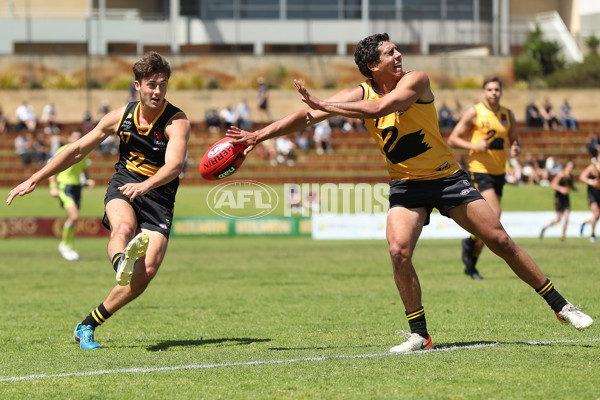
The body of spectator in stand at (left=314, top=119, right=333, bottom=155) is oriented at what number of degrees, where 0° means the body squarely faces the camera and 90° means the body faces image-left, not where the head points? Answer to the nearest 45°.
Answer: approximately 0°

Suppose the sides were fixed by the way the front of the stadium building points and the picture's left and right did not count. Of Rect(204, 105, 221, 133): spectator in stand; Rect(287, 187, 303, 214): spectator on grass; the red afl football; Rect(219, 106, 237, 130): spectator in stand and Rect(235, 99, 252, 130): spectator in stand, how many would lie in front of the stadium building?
5

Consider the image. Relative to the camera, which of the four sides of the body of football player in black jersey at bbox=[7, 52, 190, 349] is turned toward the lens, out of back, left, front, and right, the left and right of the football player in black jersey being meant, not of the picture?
front

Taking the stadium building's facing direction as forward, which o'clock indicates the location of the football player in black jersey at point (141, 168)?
The football player in black jersey is roughly at 12 o'clock from the stadium building.

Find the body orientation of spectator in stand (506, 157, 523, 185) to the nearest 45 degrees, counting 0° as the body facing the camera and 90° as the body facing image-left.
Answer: approximately 0°

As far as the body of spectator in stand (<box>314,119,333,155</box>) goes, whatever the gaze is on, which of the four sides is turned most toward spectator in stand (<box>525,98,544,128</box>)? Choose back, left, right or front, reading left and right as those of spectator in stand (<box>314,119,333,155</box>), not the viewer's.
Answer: left

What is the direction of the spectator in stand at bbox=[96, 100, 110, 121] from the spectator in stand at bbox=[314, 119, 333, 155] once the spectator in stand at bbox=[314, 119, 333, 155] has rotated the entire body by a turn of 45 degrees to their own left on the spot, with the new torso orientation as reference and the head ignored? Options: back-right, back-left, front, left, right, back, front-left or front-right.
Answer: back-right

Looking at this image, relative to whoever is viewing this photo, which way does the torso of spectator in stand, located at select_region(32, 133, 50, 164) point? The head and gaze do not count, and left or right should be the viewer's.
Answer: facing the viewer

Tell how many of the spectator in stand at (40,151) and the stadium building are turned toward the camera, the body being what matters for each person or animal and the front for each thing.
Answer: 2

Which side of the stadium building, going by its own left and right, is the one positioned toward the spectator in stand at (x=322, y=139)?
front

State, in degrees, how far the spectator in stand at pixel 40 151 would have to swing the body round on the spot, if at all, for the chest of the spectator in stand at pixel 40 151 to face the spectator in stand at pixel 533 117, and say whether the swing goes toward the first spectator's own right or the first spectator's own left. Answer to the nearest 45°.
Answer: approximately 90° to the first spectator's own left
